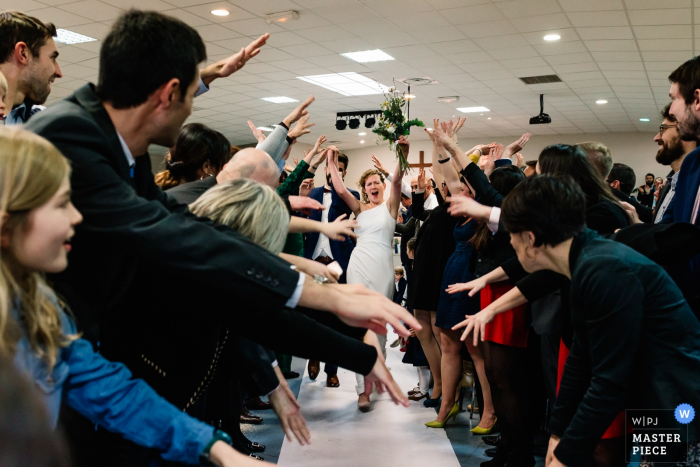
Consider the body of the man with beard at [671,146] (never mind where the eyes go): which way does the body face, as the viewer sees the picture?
to the viewer's left

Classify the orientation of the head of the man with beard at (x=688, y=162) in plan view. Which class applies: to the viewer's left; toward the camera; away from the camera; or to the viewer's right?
to the viewer's left

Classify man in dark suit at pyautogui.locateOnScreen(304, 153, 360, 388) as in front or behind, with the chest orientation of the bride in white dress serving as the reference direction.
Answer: behind

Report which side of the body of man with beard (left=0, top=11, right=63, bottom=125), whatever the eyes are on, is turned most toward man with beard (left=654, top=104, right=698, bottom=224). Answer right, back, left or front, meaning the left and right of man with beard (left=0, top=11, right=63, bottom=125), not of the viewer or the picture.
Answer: front

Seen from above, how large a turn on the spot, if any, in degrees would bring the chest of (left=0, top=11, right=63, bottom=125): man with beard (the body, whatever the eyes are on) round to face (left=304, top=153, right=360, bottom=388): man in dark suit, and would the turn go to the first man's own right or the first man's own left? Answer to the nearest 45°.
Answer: approximately 45° to the first man's own left

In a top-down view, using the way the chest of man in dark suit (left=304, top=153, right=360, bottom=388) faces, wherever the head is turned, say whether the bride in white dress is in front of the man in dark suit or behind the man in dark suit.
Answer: in front

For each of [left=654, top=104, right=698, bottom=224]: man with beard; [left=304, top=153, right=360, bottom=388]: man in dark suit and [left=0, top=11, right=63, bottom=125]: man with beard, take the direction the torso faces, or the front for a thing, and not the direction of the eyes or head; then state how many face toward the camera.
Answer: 1

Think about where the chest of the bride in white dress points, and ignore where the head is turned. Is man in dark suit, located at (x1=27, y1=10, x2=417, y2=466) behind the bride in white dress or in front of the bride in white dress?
in front

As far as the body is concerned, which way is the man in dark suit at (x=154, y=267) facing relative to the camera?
to the viewer's right

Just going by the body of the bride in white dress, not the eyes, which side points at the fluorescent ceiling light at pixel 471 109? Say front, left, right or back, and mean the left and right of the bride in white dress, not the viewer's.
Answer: back

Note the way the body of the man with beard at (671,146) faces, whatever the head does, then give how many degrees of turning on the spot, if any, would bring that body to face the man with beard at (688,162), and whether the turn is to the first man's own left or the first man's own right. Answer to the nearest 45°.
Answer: approximately 90° to the first man's own left

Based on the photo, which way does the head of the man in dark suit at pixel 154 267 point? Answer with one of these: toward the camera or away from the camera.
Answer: away from the camera

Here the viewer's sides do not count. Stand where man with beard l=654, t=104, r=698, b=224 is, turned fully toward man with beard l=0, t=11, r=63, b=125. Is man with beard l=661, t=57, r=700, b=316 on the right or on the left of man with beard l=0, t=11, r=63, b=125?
left

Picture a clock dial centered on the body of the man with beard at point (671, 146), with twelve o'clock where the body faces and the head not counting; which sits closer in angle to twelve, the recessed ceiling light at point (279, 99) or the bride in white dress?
the bride in white dress

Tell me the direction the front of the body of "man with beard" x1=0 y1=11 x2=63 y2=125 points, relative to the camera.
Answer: to the viewer's right
